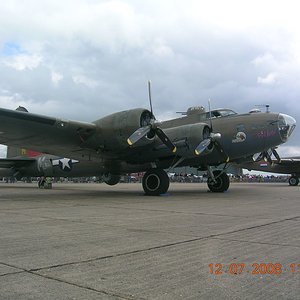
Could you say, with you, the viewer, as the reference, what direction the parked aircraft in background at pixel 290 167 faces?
facing to the left of the viewer

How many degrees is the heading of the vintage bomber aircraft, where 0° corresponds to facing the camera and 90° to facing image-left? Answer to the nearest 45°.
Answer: approximately 315°

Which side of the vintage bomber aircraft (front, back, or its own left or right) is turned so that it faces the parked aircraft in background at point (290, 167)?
left

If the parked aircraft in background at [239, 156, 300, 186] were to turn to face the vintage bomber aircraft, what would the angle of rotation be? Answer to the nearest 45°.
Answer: approximately 135° to its right
